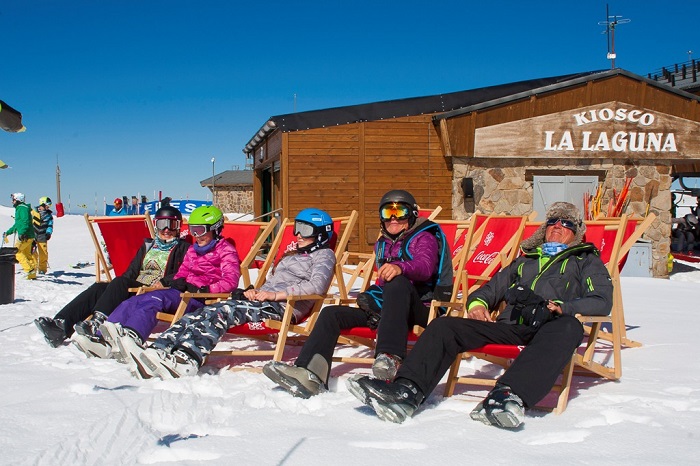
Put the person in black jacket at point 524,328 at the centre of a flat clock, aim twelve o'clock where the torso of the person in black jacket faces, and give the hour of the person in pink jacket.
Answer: The person in pink jacket is roughly at 2 o'clock from the person in black jacket.

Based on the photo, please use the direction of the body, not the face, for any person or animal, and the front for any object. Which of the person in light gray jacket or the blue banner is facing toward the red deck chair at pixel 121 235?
the blue banner

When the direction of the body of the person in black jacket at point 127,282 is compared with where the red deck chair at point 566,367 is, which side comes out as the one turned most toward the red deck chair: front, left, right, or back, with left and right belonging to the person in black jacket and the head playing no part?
left

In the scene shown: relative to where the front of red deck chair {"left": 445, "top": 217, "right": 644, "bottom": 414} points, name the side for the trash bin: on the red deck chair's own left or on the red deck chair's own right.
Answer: on the red deck chair's own right

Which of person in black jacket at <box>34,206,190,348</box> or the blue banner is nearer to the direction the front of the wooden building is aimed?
the person in black jacket

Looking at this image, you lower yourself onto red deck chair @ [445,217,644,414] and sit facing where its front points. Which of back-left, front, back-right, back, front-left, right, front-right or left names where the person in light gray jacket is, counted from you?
front-right

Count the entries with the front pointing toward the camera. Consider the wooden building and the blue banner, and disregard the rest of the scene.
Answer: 2

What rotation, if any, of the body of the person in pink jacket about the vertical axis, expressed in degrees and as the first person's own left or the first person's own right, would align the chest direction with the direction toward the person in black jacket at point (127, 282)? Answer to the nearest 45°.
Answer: approximately 90° to the first person's own right

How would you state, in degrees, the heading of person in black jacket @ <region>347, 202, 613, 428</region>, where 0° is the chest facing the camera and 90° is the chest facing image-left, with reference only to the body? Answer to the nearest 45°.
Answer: approximately 45°

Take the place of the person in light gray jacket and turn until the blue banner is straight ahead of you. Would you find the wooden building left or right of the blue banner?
right

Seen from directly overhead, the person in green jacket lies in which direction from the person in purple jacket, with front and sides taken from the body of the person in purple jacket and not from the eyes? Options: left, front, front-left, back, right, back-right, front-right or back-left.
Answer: right

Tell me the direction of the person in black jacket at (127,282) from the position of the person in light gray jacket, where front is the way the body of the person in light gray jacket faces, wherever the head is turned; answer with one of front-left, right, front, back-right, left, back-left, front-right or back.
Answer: right
